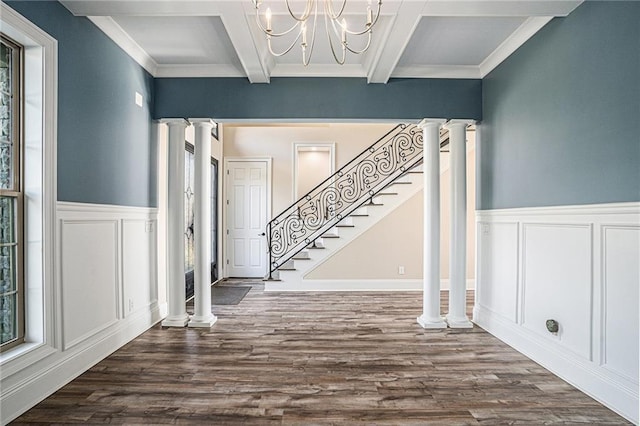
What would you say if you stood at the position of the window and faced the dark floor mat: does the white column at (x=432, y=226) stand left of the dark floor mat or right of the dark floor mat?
right

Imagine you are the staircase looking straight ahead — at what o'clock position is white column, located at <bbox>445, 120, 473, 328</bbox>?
The white column is roughly at 8 o'clock from the staircase.

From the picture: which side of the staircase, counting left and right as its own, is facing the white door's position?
front

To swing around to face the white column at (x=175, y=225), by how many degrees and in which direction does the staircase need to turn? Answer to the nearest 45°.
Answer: approximately 45° to its left

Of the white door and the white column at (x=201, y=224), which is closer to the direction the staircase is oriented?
the white door

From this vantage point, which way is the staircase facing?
to the viewer's left

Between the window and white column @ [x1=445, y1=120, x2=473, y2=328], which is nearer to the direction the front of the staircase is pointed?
the window

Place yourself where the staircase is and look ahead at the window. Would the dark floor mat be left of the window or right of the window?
right
